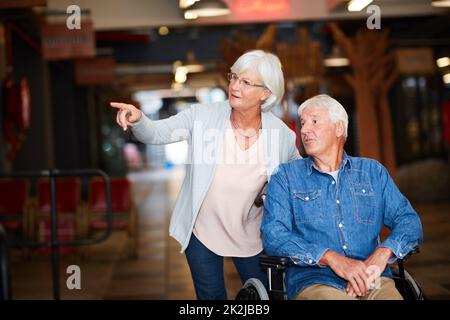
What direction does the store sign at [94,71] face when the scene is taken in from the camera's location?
facing the viewer

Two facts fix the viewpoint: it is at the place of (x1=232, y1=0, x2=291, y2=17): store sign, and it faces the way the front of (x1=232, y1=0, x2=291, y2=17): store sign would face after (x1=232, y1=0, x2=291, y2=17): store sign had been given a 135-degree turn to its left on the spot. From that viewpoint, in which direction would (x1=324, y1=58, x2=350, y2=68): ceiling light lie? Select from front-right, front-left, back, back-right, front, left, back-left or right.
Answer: front-left

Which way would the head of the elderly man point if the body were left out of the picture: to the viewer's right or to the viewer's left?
to the viewer's left

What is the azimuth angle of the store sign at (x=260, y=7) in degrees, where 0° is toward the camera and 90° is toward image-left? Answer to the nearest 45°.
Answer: approximately 0°

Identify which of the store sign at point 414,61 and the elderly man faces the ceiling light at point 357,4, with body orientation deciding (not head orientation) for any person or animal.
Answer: the store sign

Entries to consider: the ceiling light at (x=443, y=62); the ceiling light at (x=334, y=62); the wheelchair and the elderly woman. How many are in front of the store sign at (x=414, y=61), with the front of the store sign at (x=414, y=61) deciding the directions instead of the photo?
2

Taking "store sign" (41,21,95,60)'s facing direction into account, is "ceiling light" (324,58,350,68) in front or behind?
behind

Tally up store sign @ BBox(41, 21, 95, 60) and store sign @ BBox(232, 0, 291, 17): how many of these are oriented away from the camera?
0

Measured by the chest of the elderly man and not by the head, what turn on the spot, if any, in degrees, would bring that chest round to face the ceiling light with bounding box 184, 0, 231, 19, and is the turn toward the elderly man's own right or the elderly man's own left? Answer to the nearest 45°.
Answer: approximately 135° to the elderly man's own right

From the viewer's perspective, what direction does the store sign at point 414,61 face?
toward the camera
